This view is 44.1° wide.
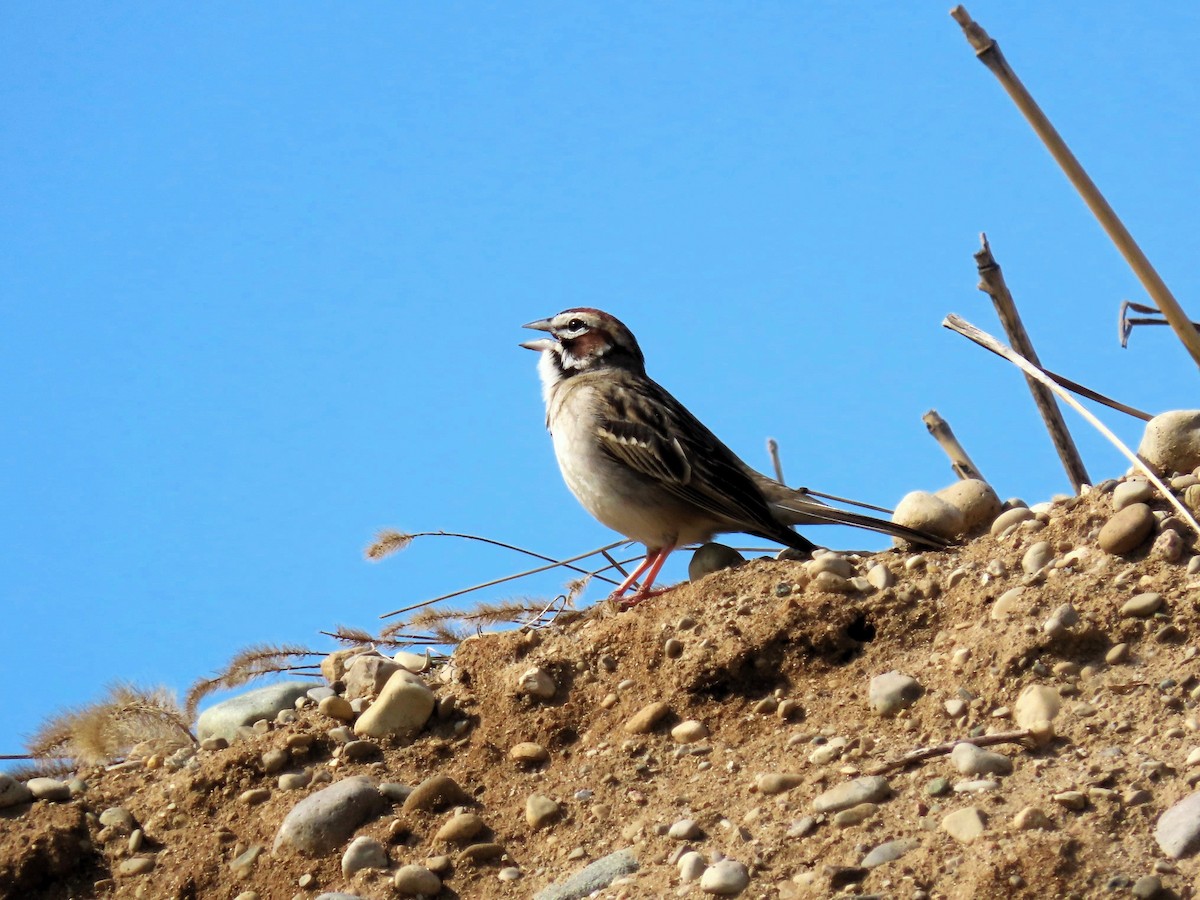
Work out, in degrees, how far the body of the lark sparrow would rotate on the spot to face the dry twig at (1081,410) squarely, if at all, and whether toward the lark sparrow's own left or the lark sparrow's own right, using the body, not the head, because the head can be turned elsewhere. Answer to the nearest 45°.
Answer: approximately 135° to the lark sparrow's own left

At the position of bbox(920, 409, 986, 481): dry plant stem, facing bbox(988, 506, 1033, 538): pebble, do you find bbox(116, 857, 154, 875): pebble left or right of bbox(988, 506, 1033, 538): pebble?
right

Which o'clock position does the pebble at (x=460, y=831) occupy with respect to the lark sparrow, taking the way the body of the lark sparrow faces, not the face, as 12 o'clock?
The pebble is roughly at 10 o'clock from the lark sparrow.

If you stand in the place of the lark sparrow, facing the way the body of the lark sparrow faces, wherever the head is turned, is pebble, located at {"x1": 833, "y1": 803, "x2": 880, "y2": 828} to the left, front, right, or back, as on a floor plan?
left

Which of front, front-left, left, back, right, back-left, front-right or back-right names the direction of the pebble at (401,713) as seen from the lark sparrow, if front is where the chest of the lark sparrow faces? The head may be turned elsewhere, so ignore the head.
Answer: front-left

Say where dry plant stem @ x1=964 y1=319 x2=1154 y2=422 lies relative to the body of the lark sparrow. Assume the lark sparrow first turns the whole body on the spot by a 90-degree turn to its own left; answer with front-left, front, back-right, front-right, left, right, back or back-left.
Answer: front-left

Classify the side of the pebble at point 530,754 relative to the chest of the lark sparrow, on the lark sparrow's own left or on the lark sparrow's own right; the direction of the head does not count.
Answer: on the lark sparrow's own left

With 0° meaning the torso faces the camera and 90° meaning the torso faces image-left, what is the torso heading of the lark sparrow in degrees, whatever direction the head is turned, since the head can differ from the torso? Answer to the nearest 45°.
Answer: approximately 90°

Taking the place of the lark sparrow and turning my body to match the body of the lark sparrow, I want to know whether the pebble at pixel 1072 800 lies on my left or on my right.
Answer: on my left

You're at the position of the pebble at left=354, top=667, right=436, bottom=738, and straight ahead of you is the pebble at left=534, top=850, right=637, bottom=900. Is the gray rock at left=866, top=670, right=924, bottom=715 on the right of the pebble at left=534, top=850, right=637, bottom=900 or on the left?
left

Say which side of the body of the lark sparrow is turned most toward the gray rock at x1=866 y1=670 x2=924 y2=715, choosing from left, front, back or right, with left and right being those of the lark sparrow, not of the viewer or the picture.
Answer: left

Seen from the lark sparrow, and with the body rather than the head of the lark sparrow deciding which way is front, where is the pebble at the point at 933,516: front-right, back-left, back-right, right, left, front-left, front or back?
back-left

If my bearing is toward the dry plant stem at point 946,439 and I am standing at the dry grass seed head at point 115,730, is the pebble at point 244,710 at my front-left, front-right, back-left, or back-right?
front-right

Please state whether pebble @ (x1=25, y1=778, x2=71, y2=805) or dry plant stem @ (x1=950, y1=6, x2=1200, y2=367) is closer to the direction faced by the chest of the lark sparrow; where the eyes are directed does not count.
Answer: the pebble

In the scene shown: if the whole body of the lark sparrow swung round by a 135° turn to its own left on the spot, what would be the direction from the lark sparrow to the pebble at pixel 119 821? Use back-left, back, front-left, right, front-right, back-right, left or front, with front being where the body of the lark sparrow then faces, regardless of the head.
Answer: right
